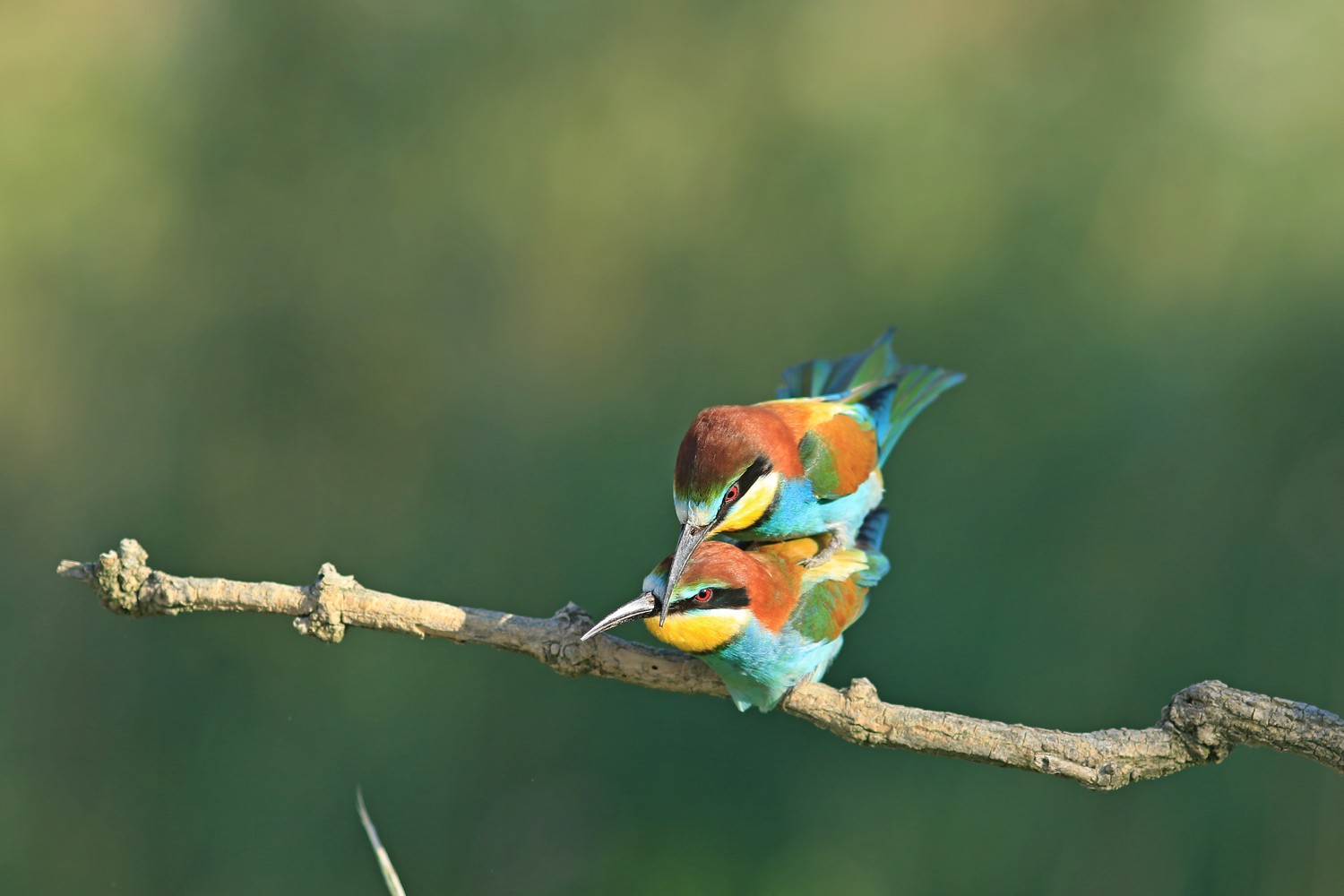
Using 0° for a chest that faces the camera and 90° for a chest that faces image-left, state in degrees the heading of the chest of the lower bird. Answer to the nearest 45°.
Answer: approximately 45°

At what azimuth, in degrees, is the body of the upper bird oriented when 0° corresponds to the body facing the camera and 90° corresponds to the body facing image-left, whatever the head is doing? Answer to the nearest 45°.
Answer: approximately 45°
